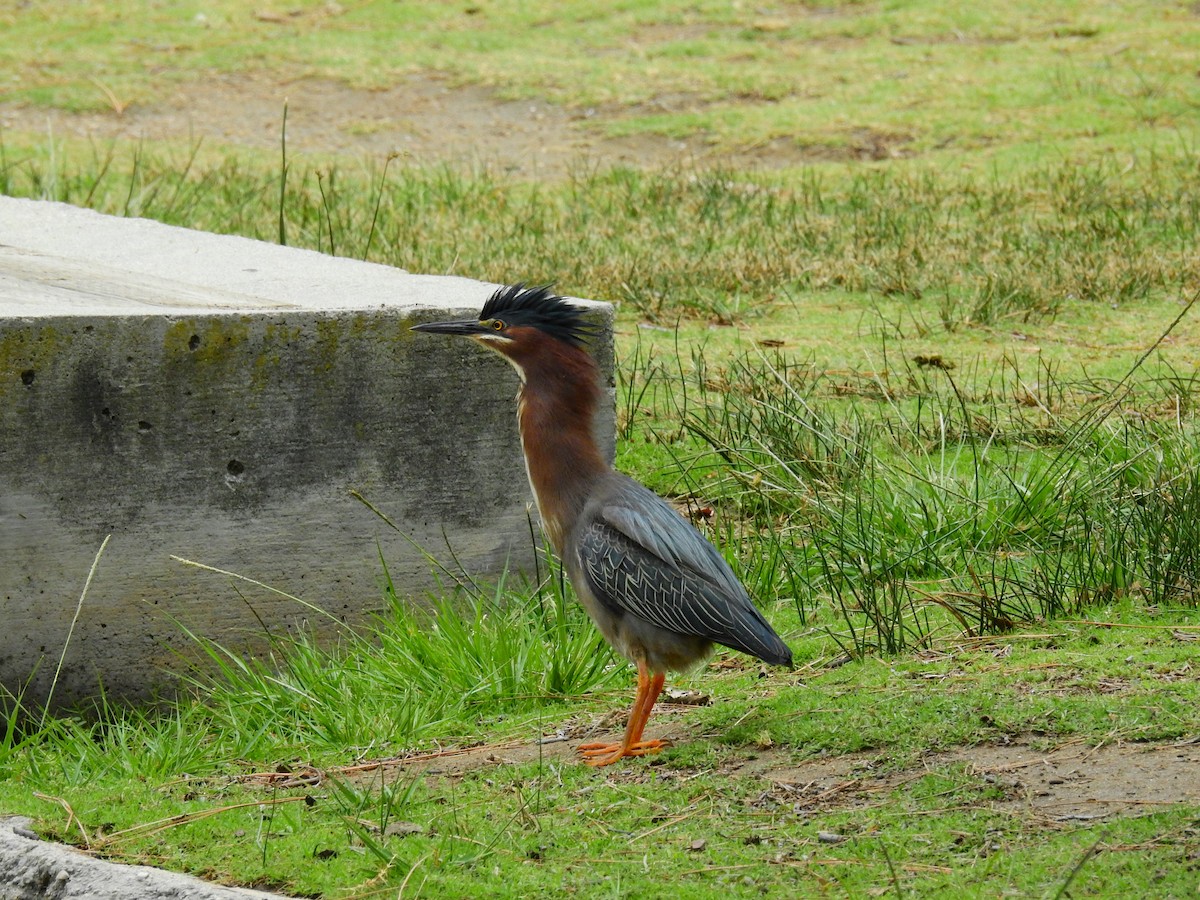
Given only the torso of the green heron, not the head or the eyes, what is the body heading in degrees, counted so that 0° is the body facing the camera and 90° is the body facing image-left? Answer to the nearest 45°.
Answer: approximately 90°

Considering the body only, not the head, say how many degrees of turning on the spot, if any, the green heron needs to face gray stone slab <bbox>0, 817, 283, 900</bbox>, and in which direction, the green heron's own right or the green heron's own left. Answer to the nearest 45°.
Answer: approximately 45° to the green heron's own left
